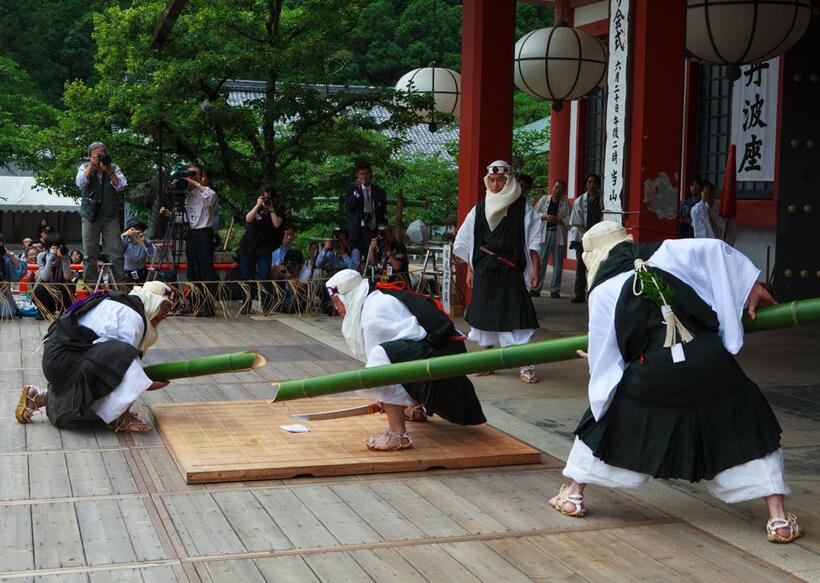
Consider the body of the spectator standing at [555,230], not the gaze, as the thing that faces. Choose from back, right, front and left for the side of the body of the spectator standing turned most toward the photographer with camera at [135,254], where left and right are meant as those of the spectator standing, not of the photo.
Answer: right

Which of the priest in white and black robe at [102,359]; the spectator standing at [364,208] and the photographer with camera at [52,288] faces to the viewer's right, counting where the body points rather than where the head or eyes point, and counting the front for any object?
the priest in white and black robe

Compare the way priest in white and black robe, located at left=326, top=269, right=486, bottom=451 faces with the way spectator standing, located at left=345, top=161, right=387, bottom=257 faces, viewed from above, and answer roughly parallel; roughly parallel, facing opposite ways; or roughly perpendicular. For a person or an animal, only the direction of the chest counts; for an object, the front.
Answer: roughly perpendicular

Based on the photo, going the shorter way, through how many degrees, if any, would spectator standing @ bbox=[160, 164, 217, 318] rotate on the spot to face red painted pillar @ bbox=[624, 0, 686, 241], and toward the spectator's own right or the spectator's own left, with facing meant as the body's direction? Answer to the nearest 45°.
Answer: approximately 90° to the spectator's own left

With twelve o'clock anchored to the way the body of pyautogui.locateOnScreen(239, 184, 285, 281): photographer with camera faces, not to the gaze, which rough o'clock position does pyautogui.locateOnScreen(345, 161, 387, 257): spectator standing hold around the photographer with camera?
The spectator standing is roughly at 9 o'clock from the photographer with camera.

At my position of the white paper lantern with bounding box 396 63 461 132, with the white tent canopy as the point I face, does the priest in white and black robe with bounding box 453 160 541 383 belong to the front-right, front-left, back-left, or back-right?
back-left

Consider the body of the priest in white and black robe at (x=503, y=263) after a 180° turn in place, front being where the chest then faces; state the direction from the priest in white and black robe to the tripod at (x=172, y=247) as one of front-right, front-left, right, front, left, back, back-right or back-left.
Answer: front-left

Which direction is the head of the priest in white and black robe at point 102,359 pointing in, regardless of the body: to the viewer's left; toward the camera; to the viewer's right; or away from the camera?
to the viewer's right

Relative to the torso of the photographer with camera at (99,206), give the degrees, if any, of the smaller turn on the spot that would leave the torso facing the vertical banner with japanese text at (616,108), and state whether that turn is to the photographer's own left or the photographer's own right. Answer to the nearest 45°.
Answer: approximately 45° to the photographer's own left

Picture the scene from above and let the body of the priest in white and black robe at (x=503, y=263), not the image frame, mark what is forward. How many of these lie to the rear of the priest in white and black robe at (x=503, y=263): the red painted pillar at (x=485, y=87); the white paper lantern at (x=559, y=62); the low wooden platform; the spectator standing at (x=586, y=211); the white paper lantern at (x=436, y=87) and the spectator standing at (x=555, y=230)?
5
